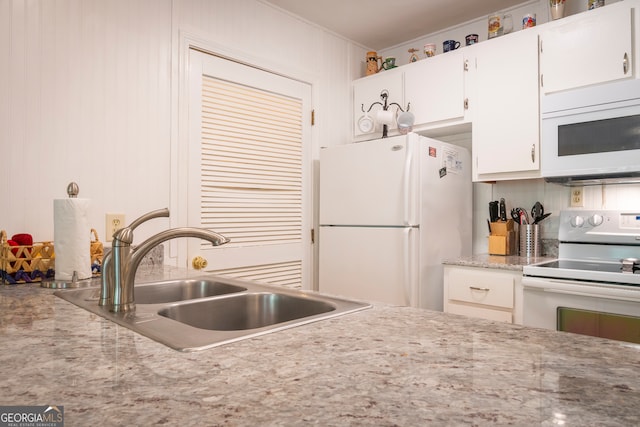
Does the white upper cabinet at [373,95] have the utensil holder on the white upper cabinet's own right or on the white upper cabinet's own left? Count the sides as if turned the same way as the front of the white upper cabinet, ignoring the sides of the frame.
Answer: on the white upper cabinet's own left

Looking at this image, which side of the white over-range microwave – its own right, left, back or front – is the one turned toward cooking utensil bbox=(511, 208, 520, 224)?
right

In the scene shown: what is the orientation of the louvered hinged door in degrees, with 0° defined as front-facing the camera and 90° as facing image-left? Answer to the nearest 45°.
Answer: approximately 315°

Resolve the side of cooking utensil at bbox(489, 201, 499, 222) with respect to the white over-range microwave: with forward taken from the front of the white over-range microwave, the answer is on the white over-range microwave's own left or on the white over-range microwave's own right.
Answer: on the white over-range microwave's own right
